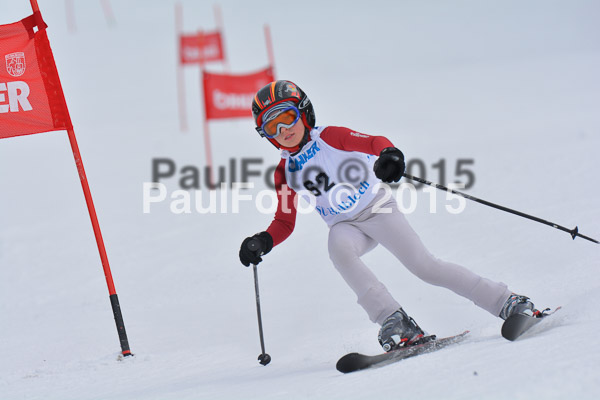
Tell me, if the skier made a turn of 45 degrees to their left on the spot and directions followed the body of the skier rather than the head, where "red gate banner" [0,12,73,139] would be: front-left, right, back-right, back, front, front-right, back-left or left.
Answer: right

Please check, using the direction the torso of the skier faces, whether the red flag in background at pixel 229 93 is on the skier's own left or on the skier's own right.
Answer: on the skier's own right

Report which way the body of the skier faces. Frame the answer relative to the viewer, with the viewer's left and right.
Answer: facing the viewer and to the left of the viewer

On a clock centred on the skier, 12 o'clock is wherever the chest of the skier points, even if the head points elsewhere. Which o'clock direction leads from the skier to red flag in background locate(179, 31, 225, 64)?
The red flag in background is roughly at 4 o'clock from the skier.
